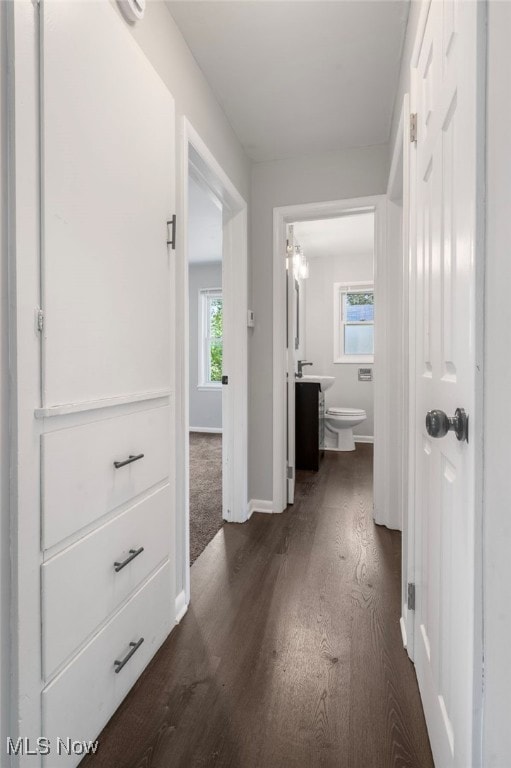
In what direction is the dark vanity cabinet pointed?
to the viewer's right

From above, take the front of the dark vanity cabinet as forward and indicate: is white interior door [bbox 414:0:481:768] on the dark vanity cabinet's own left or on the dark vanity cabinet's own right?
on the dark vanity cabinet's own right

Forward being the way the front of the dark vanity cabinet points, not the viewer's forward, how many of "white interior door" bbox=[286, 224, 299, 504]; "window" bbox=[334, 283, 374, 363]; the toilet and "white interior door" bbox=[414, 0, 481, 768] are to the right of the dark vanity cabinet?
2

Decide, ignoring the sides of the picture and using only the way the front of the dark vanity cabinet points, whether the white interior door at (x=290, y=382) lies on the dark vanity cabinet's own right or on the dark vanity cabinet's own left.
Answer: on the dark vanity cabinet's own right

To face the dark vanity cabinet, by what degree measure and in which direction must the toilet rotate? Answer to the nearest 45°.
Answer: approximately 90° to its right
